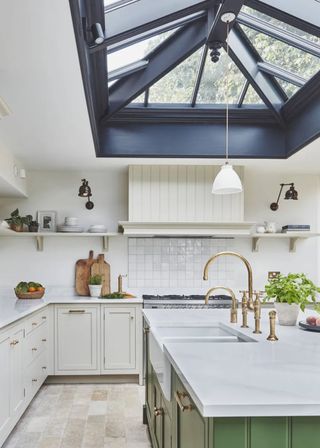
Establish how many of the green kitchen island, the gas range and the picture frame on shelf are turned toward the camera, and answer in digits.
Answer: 2

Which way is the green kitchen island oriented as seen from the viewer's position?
to the viewer's left

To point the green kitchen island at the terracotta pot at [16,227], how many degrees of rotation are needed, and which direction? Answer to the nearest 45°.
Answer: approximately 45° to its right

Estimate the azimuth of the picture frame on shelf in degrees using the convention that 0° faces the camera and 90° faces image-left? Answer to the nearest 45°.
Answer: approximately 0°

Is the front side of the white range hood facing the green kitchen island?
yes

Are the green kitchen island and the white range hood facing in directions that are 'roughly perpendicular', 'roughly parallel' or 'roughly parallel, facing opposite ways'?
roughly perpendicular
